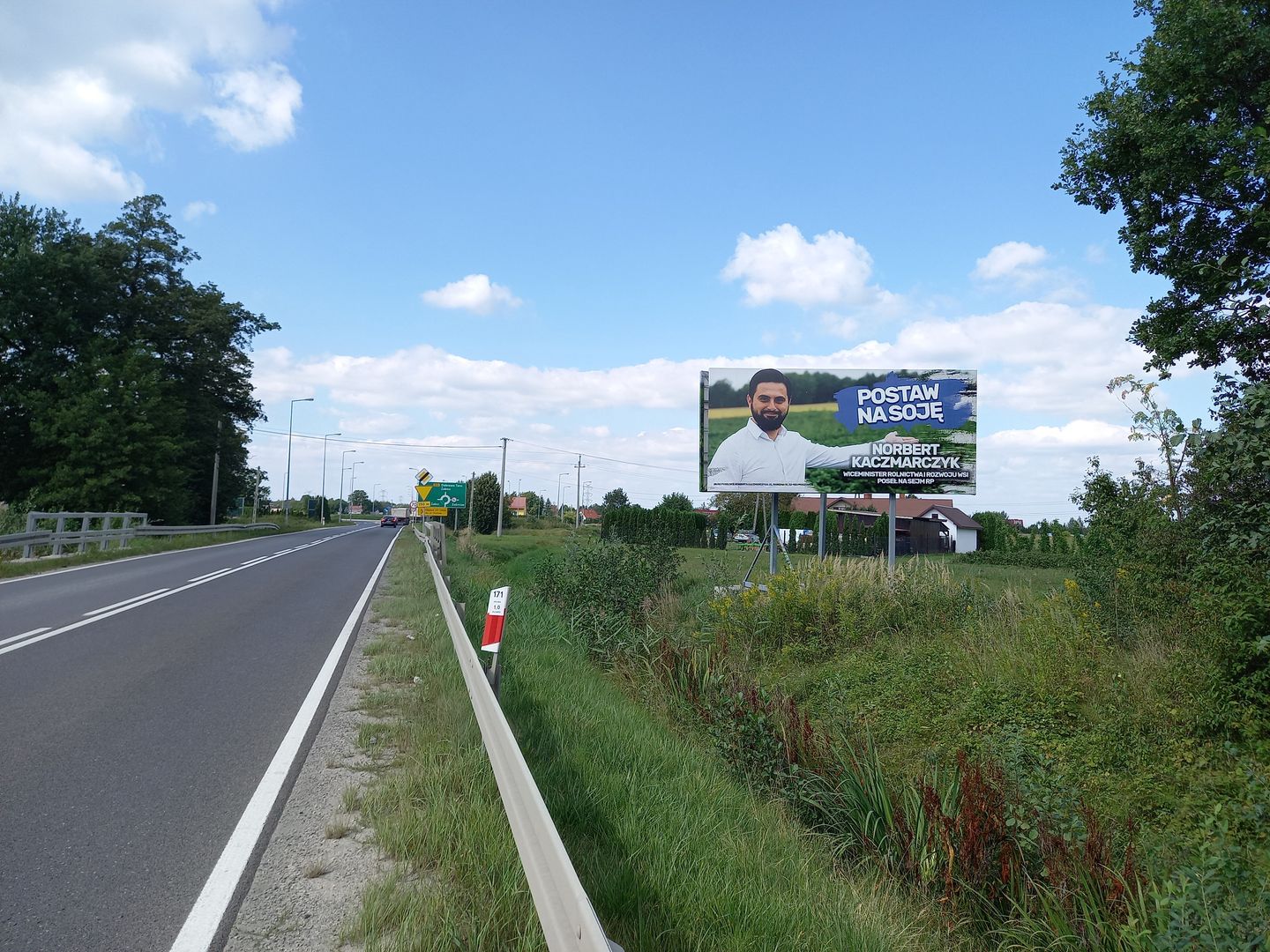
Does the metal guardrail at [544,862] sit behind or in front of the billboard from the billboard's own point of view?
in front

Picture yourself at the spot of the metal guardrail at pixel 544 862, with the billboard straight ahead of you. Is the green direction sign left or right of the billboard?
left

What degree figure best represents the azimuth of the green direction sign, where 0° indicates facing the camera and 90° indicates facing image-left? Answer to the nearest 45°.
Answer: approximately 0°

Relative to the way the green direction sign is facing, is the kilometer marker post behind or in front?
in front

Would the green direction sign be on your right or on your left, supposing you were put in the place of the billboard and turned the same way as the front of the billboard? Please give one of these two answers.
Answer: on your right

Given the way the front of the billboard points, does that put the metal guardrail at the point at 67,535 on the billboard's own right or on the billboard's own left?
on the billboard's own right

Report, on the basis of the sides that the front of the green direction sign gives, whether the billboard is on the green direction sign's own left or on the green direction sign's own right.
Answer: on the green direction sign's own left

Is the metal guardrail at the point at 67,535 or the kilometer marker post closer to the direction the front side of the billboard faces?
the kilometer marker post

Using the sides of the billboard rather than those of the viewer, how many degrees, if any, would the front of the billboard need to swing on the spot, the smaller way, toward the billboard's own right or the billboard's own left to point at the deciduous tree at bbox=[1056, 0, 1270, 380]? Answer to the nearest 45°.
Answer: approximately 45° to the billboard's own left

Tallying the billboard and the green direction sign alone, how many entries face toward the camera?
2
